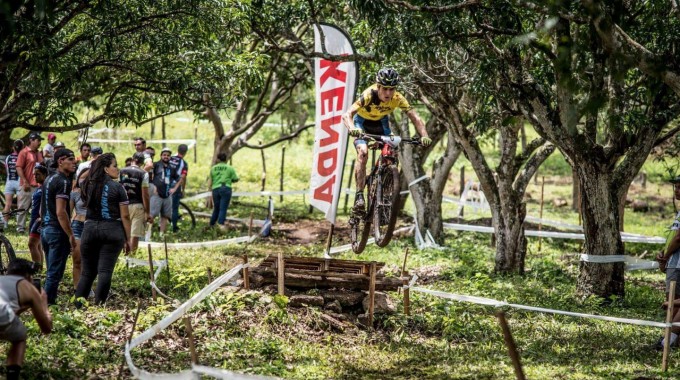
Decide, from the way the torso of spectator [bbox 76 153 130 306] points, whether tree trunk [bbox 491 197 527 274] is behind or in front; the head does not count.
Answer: in front

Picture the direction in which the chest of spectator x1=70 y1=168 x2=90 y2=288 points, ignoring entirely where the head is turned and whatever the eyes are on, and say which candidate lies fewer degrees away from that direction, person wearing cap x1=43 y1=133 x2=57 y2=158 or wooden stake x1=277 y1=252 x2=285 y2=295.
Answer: the wooden stake

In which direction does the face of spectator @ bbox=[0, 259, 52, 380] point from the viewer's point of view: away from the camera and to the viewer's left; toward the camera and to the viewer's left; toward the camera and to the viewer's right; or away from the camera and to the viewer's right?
away from the camera and to the viewer's right

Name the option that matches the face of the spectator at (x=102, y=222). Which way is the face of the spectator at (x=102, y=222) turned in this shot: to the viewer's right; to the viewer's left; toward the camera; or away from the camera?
to the viewer's right

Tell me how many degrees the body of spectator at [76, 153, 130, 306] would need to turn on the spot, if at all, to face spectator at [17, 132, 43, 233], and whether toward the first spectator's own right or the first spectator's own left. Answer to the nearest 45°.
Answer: approximately 45° to the first spectator's own left

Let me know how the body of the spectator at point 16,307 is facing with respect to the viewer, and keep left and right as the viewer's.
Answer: facing away from the viewer and to the right of the viewer

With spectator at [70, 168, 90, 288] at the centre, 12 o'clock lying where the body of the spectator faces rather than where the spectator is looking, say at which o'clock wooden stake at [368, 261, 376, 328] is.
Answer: The wooden stake is roughly at 1 o'clock from the spectator.

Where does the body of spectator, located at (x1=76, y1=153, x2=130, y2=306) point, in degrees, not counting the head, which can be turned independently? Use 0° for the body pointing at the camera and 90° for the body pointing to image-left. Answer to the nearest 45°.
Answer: approximately 225°

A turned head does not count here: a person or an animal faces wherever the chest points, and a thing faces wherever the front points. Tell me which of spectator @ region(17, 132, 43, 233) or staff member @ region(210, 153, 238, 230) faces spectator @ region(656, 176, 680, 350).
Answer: spectator @ region(17, 132, 43, 233)

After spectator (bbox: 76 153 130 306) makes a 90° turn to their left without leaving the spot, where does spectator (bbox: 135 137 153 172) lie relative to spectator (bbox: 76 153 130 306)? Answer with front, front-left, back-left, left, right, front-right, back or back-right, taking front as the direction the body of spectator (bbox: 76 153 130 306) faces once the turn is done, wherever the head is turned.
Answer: front-right
